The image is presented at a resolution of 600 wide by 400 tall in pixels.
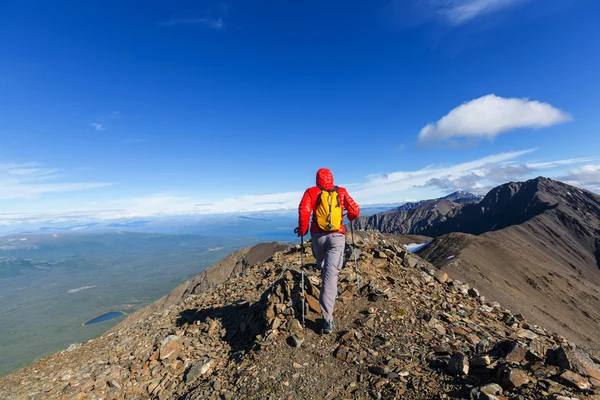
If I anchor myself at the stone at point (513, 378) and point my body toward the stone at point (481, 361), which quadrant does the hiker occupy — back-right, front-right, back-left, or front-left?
front-left

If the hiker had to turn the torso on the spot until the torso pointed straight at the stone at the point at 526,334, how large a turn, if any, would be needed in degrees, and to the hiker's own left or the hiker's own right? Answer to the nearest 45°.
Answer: approximately 90° to the hiker's own right

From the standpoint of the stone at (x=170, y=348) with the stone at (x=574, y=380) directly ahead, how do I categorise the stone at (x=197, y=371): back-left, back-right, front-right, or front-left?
front-right

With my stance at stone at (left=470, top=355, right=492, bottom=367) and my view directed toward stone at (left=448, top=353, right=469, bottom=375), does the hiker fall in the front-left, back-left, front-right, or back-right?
front-right

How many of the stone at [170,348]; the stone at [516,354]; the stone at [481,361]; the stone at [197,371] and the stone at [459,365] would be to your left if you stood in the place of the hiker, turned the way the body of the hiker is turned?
2

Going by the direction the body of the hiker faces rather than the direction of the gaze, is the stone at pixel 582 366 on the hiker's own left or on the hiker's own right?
on the hiker's own right

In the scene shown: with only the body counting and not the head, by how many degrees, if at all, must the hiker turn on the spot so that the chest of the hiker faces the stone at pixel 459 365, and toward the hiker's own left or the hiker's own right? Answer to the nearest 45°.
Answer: approximately 135° to the hiker's own right

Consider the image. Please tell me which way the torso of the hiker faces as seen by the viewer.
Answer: away from the camera

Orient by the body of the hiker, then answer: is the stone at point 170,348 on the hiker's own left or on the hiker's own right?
on the hiker's own left

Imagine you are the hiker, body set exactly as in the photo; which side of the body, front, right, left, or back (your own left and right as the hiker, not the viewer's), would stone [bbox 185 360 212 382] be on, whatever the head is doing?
left

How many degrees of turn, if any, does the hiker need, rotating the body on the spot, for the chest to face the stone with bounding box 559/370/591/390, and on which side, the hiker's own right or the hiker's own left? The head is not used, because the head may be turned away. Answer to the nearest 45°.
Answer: approximately 135° to the hiker's own right

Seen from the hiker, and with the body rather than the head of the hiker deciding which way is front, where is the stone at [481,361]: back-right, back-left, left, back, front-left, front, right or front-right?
back-right

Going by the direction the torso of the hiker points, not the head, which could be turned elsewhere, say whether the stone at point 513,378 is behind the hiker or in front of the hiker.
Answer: behind
